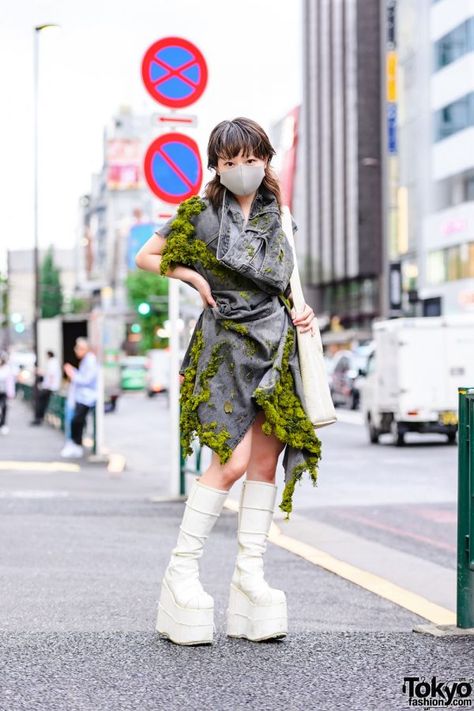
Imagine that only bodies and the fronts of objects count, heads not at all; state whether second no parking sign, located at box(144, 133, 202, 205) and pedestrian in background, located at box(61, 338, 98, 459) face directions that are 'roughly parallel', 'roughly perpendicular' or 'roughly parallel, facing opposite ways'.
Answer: roughly perpendicular

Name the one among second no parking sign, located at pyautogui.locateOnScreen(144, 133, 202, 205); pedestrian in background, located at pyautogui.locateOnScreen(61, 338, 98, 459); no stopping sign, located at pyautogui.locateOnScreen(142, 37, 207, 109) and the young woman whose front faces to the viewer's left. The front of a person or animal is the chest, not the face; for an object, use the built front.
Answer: the pedestrian in background

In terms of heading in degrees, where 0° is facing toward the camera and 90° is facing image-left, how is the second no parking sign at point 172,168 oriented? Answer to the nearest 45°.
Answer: approximately 0°

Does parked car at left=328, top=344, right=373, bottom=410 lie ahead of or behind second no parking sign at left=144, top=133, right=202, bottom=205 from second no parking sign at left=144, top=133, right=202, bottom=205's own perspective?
behind

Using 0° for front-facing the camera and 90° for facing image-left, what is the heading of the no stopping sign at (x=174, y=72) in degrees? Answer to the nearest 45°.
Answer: approximately 0°

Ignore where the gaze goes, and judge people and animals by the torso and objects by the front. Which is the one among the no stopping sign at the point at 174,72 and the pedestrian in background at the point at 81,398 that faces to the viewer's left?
the pedestrian in background

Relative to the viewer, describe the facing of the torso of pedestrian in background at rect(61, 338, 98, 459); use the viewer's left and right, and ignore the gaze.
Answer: facing to the left of the viewer
